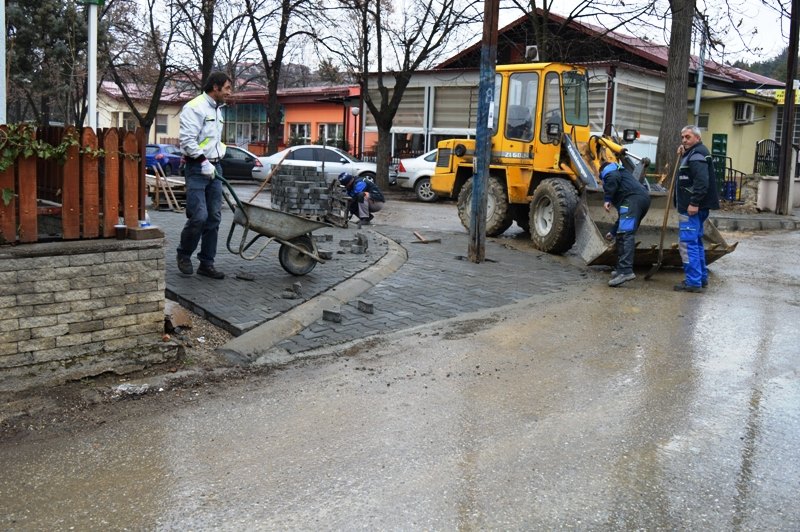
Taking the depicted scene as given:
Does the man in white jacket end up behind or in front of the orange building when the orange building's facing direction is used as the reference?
in front

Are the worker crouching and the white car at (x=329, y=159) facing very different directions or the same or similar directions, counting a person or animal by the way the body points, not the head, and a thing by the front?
very different directions

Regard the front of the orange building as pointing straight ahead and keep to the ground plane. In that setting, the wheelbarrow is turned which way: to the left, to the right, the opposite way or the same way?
to the left

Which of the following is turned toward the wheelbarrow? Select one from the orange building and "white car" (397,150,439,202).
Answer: the orange building

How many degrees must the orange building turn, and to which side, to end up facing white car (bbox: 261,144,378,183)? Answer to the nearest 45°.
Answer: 0° — it already faces it

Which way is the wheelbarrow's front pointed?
to the viewer's right

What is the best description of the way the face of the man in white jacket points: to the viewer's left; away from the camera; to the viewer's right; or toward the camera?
to the viewer's right

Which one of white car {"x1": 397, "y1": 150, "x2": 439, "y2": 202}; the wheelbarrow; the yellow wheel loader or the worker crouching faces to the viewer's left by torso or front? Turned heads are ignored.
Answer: the worker crouching

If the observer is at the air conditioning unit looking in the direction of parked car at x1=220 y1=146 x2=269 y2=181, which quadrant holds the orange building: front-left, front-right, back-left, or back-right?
front-right

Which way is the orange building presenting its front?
toward the camera

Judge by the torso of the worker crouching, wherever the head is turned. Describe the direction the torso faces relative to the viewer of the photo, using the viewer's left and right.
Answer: facing to the left of the viewer
